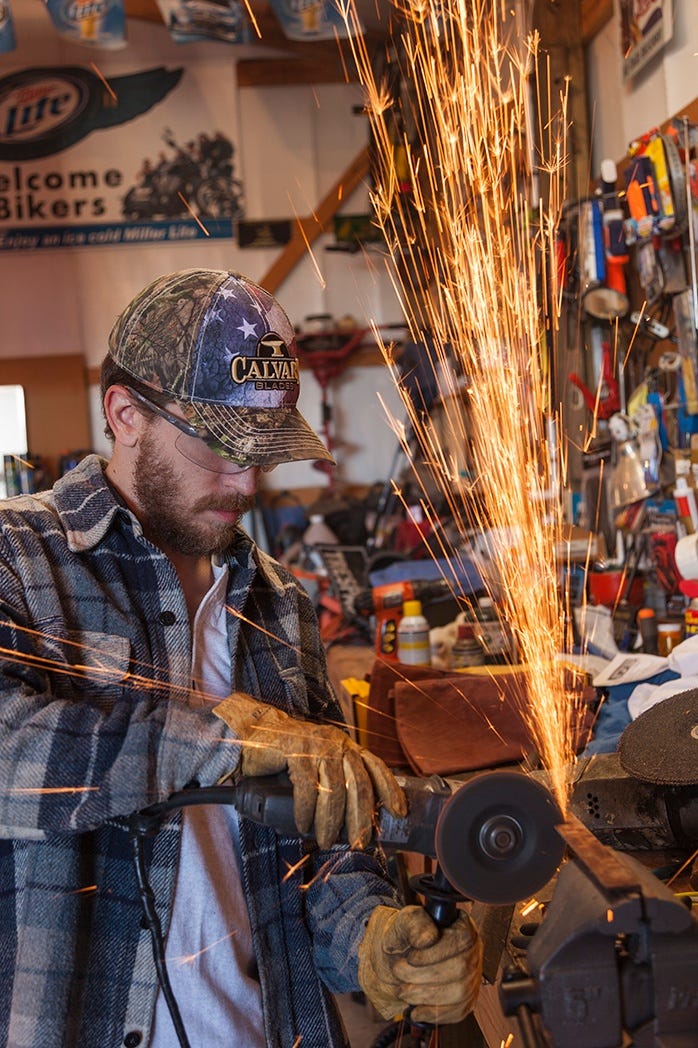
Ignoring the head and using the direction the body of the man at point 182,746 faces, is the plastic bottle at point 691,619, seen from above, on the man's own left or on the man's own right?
on the man's own left

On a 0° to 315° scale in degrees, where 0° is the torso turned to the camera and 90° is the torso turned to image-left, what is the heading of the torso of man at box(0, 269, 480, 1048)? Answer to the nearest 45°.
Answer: approximately 315°

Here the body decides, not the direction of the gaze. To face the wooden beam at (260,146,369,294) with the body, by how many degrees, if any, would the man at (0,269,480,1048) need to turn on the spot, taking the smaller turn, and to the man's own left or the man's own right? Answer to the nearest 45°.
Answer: approximately 135° to the man's own left

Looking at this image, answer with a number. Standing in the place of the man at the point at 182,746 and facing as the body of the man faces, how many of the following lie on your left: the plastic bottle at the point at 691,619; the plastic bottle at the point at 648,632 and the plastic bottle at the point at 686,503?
3

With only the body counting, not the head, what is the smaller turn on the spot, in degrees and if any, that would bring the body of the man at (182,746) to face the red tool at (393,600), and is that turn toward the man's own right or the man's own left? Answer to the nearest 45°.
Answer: approximately 135° to the man's own left

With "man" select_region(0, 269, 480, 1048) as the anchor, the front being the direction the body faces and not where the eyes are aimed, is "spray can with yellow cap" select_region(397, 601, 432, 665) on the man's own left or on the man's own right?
on the man's own left

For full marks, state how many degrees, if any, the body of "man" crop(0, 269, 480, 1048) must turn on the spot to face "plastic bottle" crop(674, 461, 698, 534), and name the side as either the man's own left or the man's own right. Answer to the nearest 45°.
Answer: approximately 90° to the man's own left

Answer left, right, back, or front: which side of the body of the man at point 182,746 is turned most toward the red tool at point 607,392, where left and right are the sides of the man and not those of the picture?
left
